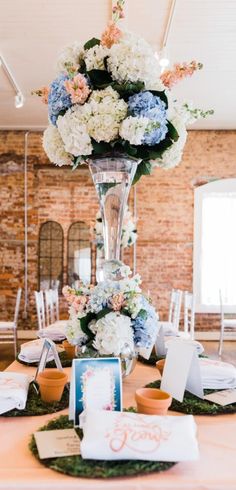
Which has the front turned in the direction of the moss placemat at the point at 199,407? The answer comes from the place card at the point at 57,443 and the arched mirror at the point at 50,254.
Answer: the arched mirror

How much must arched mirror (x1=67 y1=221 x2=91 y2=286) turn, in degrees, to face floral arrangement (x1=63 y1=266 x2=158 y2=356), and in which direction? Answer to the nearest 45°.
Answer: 0° — it already faces it

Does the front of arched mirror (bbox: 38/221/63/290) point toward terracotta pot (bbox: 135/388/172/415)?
yes

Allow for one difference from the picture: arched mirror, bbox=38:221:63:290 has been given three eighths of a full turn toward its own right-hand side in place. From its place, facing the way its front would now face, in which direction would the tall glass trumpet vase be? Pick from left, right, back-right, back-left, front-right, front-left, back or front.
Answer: back-left

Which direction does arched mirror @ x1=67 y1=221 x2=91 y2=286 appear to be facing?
toward the camera

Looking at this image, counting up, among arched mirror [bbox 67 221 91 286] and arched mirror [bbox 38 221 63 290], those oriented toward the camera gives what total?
2

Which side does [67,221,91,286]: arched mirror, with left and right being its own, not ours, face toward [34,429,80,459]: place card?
front

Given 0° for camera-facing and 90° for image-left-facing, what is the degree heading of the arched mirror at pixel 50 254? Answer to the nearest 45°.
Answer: approximately 0°

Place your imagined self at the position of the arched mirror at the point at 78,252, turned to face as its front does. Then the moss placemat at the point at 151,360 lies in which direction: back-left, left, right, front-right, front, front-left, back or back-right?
front

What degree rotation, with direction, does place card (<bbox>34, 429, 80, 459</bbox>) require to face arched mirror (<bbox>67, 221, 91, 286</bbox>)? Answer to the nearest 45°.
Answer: approximately 180°

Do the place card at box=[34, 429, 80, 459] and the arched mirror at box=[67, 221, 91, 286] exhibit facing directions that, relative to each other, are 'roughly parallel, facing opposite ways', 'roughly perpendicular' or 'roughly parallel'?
roughly parallel

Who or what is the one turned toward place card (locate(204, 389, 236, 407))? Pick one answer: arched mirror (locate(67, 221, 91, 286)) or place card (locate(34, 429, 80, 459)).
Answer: the arched mirror
